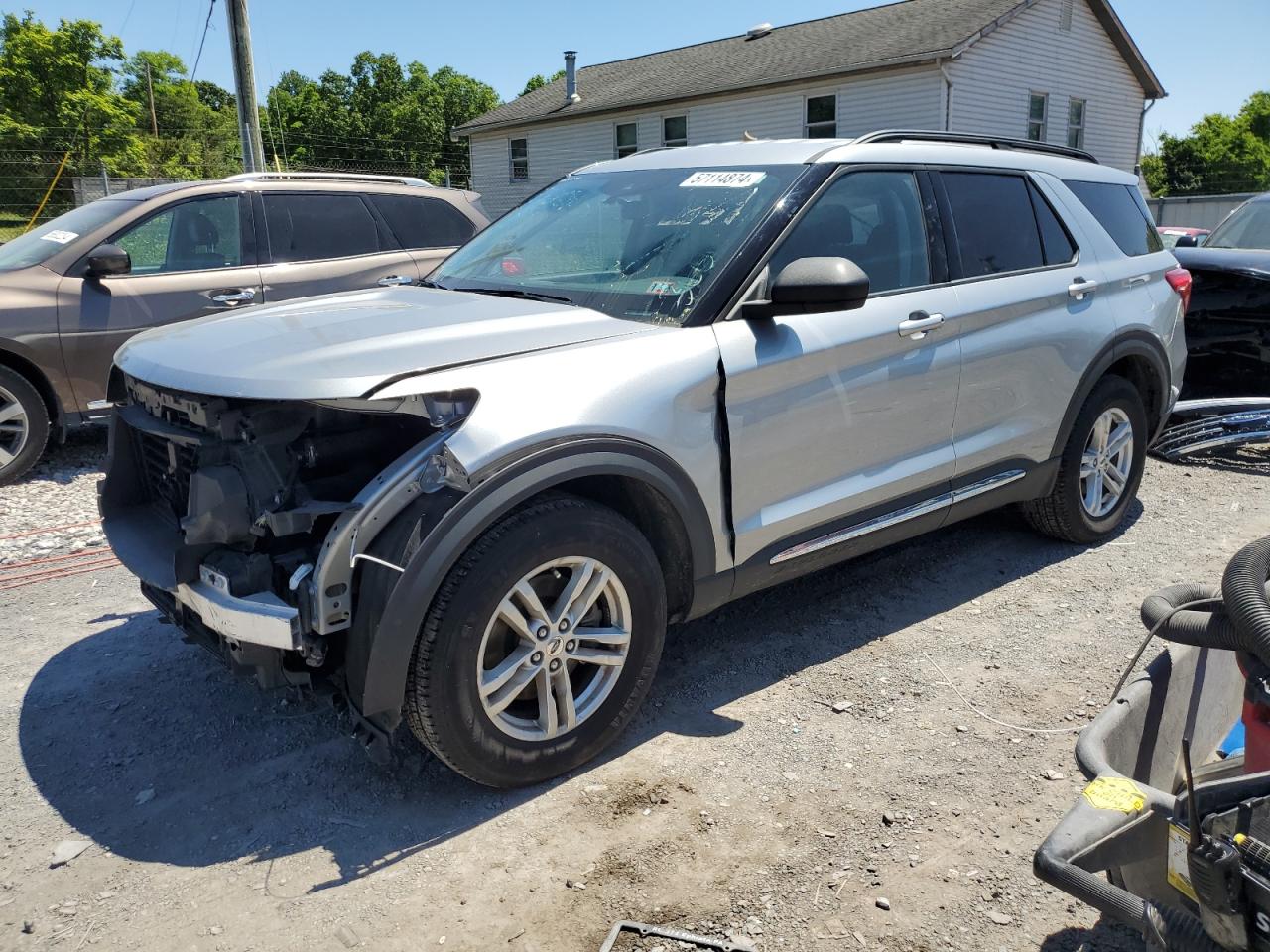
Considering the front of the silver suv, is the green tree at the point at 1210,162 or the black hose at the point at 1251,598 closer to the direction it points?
the black hose

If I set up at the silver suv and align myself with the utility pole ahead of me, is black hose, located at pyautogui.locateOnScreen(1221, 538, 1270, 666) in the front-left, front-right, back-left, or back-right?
back-right

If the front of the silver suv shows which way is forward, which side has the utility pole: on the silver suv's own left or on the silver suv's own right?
on the silver suv's own right

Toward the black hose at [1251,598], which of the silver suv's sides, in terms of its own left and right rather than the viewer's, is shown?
left

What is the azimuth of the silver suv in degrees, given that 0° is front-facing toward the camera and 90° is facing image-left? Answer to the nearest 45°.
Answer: approximately 45°

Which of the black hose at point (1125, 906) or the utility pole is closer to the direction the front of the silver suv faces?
the black hose

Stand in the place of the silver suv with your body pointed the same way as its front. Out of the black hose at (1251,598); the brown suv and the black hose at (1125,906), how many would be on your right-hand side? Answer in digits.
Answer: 1

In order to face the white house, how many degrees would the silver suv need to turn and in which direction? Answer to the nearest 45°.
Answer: approximately 135° to its right

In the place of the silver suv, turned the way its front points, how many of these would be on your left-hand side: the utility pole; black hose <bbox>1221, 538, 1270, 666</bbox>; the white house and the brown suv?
1

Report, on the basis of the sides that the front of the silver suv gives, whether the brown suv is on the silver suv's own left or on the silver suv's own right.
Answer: on the silver suv's own right

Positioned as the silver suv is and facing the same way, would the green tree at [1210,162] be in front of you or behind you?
behind

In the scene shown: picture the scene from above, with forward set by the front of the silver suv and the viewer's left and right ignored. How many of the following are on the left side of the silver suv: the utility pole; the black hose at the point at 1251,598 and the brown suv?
1

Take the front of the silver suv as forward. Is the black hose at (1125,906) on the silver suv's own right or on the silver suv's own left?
on the silver suv's own left
